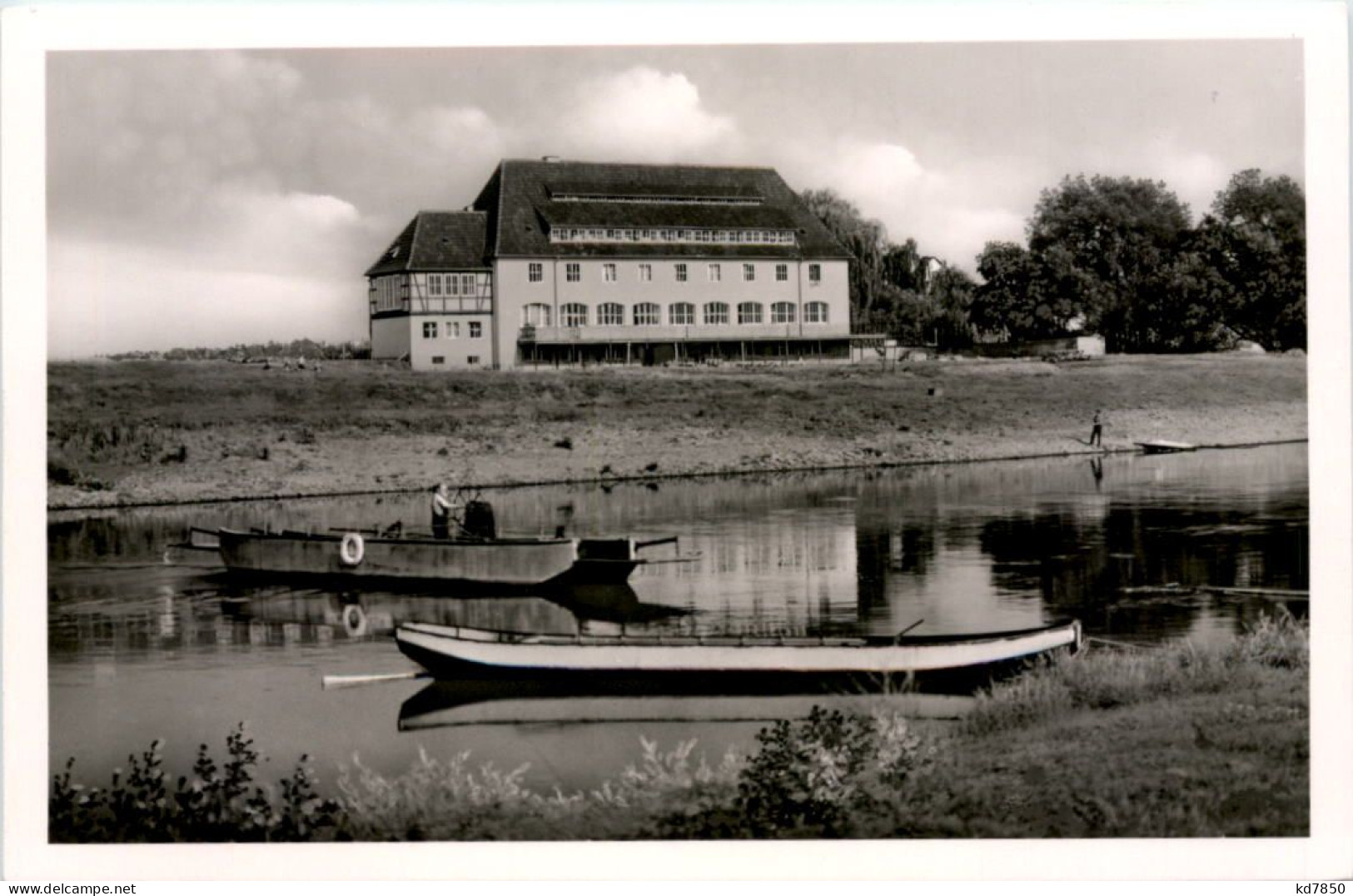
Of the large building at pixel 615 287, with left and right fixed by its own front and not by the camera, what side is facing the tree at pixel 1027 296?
left

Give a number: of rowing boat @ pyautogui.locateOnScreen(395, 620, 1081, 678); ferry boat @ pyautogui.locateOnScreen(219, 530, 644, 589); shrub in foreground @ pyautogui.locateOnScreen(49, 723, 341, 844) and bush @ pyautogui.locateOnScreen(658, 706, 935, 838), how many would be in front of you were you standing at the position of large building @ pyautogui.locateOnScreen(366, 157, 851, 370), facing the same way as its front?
4

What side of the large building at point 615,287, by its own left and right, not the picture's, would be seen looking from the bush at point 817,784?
front

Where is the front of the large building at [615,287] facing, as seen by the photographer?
facing the viewer

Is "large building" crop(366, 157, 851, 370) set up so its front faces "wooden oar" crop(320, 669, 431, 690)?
yes

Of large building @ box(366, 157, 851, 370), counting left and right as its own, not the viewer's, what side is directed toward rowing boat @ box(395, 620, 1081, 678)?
front
